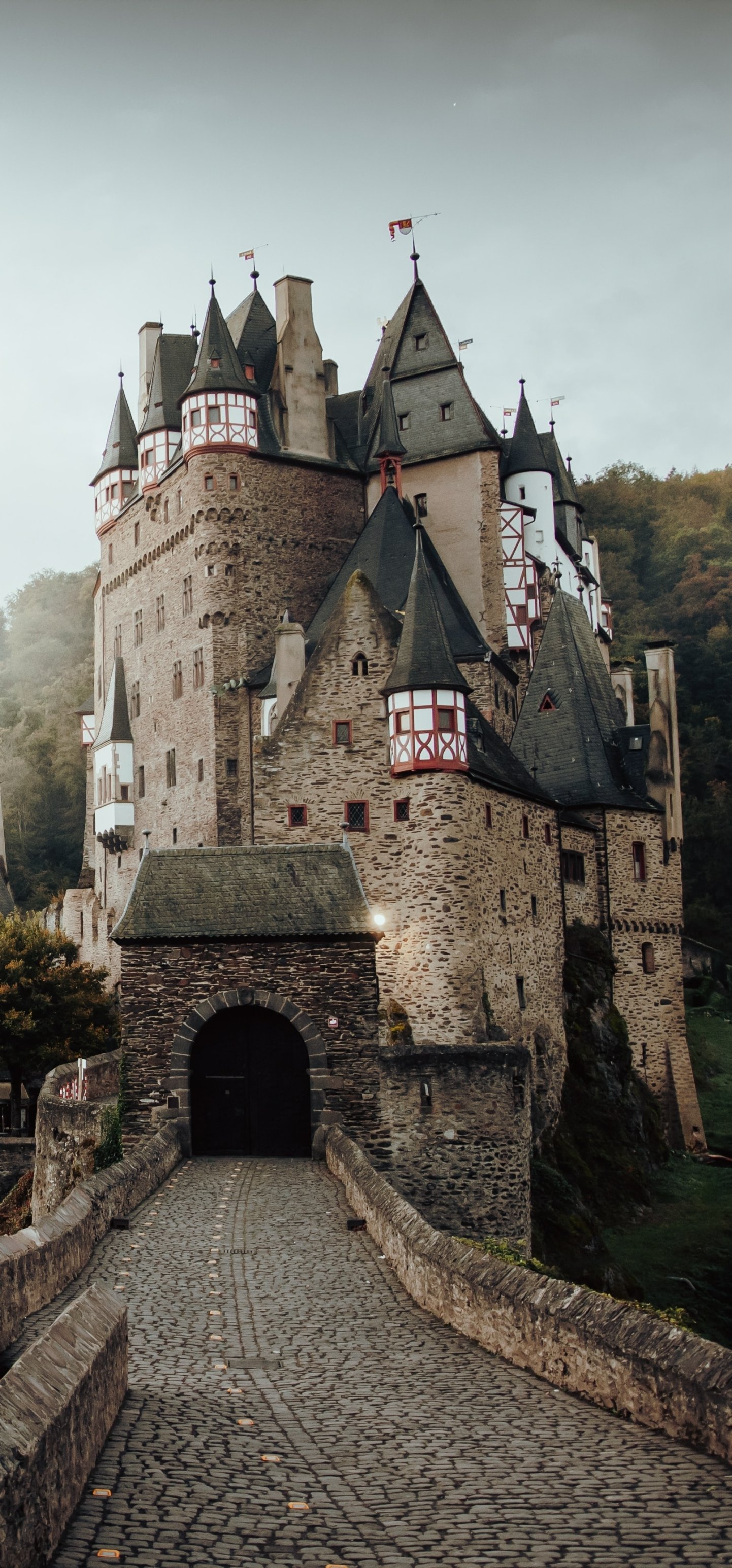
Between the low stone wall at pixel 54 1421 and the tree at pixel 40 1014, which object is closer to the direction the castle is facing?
the low stone wall

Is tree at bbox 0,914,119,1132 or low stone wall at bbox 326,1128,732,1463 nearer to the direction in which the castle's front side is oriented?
the low stone wall

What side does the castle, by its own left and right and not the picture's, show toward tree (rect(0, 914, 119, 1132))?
right

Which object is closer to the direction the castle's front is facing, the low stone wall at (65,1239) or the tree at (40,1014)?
the low stone wall

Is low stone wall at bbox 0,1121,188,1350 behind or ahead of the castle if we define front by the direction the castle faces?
ahead

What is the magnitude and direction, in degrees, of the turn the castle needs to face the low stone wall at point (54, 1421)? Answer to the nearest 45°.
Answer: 0° — it already faces it

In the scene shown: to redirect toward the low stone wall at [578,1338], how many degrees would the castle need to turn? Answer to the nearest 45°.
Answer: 0° — it already faces it

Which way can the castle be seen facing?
toward the camera
